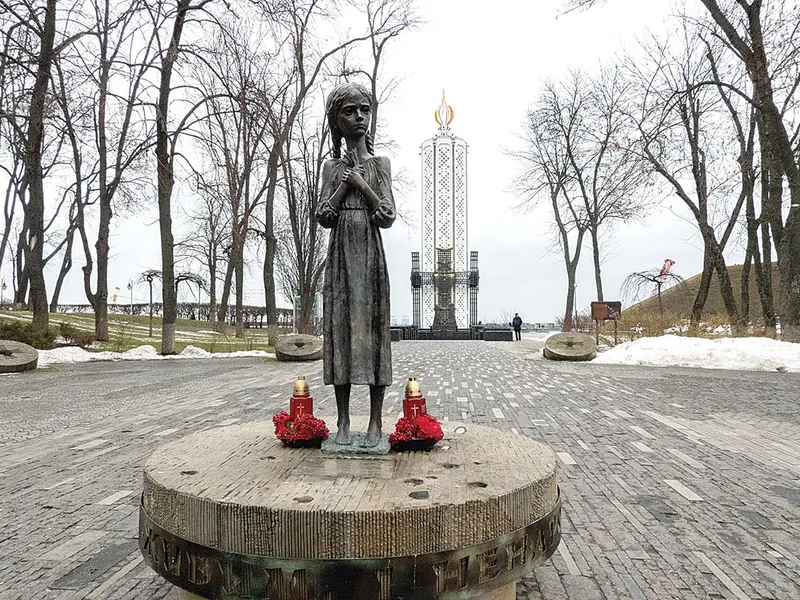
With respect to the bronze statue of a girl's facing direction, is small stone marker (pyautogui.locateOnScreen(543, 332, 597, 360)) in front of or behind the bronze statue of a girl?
behind

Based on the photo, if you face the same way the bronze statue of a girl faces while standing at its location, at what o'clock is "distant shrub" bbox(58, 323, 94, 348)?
The distant shrub is roughly at 5 o'clock from the bronze statue of a girl.

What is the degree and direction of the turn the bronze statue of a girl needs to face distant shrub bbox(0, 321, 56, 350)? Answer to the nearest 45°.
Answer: approximately 135° to its right

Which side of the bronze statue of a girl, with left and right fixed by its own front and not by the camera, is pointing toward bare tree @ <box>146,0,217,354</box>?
back

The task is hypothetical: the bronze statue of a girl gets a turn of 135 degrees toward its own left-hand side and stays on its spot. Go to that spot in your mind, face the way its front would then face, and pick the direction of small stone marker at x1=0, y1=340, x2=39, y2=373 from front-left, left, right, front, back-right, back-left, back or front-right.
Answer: left

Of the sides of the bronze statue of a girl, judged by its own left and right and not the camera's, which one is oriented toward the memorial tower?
back

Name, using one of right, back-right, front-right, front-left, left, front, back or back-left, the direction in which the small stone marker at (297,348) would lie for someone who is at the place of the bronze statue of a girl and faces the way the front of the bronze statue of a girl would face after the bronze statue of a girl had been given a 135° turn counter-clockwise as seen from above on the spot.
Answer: front-left

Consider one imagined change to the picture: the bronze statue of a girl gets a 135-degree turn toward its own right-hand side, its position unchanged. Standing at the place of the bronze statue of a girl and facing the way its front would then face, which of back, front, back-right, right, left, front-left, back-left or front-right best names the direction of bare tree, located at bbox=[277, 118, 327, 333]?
front-right

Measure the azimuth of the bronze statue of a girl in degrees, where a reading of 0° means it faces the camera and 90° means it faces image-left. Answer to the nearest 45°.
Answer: approximately 0°
